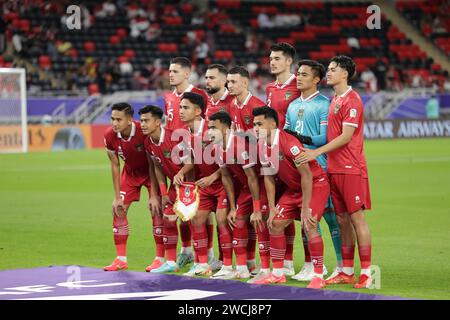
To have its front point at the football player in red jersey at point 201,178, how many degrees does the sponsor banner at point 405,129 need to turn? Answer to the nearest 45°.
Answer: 0° — it already faces them

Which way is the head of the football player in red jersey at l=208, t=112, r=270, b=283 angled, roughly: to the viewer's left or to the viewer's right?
to the viewer's left

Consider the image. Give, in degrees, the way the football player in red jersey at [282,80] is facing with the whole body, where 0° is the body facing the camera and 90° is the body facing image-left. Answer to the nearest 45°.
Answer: approximately 45°

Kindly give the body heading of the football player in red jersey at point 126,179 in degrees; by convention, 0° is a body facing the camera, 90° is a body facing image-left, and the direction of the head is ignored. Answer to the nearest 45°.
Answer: approximately 45°

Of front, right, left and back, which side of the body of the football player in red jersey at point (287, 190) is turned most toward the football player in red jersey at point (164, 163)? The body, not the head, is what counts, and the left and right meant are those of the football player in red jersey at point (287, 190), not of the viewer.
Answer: right

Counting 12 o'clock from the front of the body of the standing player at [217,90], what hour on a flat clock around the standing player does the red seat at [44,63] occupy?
The red seat is roughly at 4 o'clock from the standing player.

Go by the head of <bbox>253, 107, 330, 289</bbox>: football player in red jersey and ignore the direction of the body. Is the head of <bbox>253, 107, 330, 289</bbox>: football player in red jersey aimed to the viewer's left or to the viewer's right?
to the viewer's left

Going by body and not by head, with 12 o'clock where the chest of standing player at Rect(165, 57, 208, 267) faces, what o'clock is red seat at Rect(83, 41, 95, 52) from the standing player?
The red seat is roughly at 4 o'clock from the standing player.

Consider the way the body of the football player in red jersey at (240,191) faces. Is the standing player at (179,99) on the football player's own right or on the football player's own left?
on the football player's own right

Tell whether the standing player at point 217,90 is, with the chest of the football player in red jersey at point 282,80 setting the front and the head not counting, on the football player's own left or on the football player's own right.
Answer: on the football player's own right
